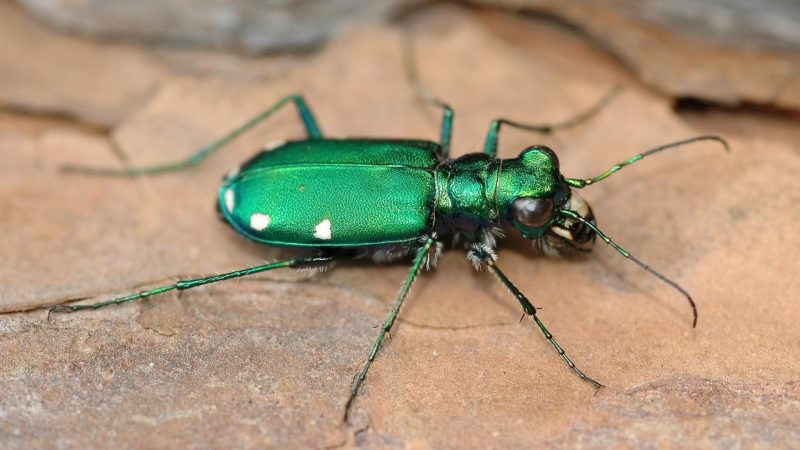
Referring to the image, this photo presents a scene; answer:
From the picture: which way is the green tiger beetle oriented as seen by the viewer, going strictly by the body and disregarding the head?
to the viewer's right
